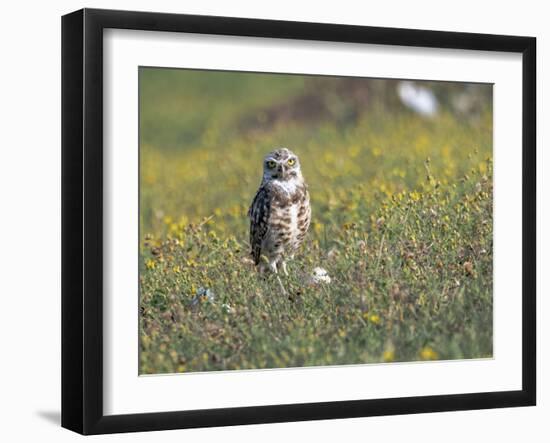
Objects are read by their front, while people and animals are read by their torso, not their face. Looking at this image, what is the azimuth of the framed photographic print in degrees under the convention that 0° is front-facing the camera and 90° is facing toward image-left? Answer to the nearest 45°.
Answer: approximately 315°
